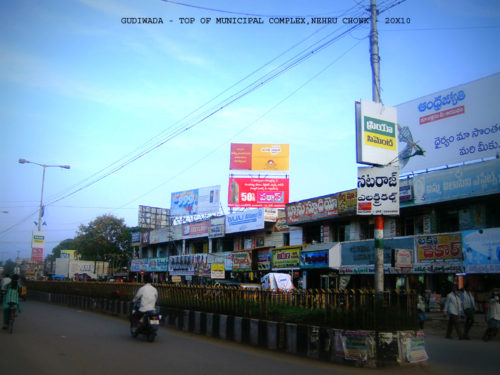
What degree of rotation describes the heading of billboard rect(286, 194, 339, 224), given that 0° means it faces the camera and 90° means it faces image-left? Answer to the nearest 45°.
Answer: approximately 45°

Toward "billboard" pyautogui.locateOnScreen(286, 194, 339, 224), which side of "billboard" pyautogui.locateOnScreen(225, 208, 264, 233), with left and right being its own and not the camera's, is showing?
left

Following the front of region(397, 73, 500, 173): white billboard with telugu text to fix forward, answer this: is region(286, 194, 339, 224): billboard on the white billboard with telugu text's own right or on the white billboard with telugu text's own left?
on the white billboard with telugu text's own right

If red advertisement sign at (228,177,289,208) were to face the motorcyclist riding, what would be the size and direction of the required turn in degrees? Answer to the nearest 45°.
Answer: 0° — it already faces them

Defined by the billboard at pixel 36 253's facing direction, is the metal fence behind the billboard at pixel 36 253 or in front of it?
in front

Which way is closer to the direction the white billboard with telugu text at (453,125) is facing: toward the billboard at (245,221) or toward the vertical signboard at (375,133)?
the vertical signboard

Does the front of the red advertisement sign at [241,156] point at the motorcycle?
yes

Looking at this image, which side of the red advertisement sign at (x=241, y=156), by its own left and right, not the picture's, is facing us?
front

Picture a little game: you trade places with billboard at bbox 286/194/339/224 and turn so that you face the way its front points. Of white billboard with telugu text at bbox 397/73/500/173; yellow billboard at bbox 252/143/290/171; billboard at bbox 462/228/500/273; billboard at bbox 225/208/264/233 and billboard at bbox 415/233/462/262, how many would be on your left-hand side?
3

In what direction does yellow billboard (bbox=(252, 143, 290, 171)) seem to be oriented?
toward the camera

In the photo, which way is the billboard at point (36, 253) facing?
toward the camera

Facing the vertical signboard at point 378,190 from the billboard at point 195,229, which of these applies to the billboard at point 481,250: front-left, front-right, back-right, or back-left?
front-left

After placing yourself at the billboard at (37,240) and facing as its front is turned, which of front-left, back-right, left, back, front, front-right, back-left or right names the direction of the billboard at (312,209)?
front-left

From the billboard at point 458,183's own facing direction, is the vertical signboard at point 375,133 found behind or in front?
in front

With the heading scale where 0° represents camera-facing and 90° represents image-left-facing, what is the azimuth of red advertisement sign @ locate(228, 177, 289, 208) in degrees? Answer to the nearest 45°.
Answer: approximately 0°

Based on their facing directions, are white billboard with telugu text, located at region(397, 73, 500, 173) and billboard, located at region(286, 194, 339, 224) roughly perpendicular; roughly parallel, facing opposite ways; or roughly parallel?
roughly parallel
